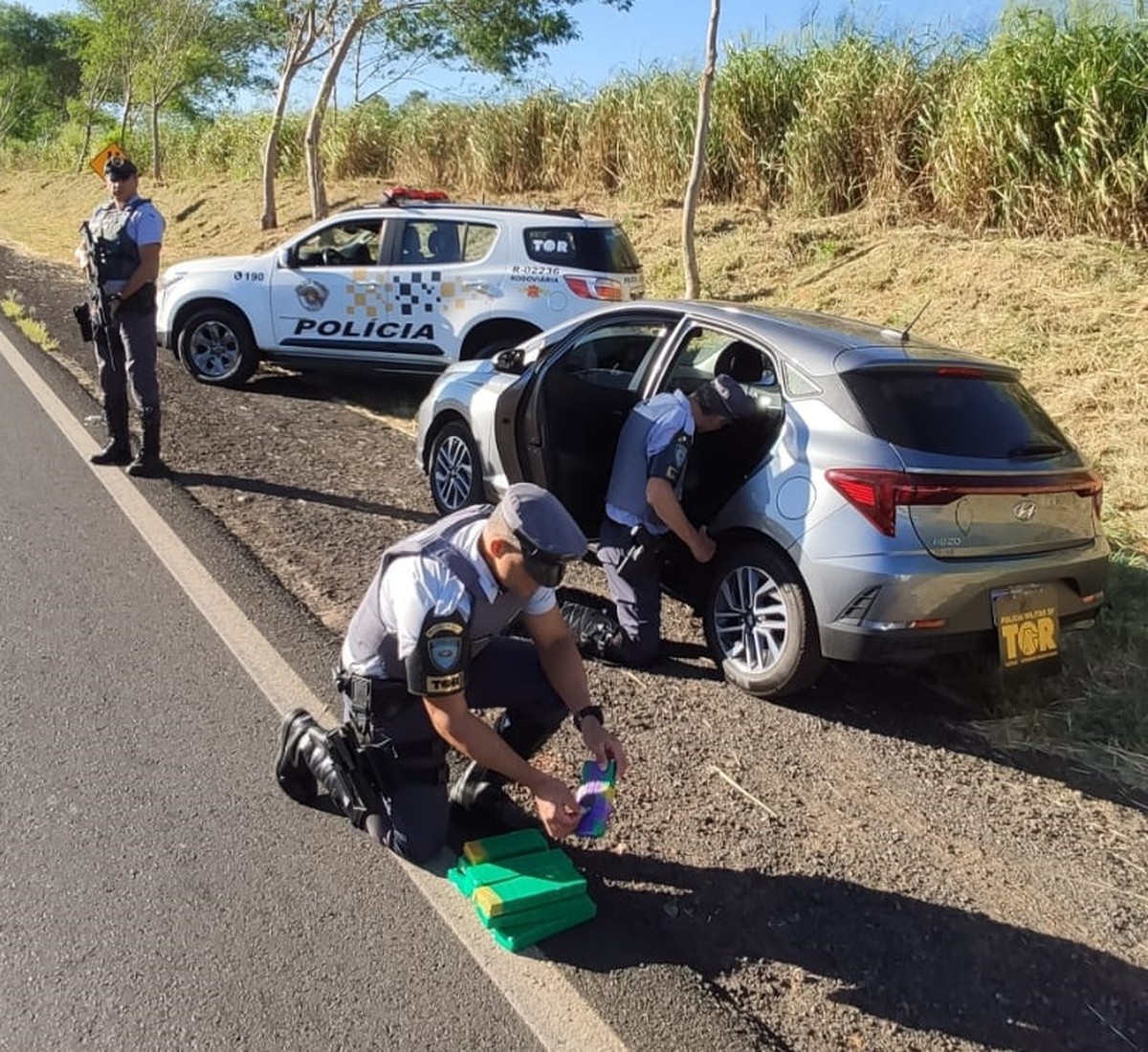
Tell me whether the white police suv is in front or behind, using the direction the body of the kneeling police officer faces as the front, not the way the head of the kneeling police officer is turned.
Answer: behind

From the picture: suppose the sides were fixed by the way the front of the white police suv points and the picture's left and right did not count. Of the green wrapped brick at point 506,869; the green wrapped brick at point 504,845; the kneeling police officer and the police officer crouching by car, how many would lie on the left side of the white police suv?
4

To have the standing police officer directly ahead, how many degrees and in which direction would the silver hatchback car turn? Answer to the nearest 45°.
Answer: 0° — it already faces them

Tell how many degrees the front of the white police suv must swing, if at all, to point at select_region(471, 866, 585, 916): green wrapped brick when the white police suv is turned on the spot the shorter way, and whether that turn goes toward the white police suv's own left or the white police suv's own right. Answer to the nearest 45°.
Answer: approximately 90° to the white police suv's own left

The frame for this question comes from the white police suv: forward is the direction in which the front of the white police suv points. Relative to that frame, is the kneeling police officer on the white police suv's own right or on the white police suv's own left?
on the white police suv's own left

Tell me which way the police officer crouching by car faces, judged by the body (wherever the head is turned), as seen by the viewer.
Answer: to the viewer's right

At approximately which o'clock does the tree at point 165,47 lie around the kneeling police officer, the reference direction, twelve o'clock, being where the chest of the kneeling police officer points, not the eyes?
The tree is roughly at 7 o'clock from the kneeling police officer.

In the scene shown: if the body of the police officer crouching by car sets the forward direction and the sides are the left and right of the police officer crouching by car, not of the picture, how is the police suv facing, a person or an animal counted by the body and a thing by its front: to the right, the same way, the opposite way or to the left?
the opposite way

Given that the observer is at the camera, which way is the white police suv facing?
facing to the left of the viewer

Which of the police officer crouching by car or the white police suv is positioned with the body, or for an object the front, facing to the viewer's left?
the white police suv

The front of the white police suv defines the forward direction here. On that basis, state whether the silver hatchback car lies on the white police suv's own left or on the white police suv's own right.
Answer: on the white police suv's own left
